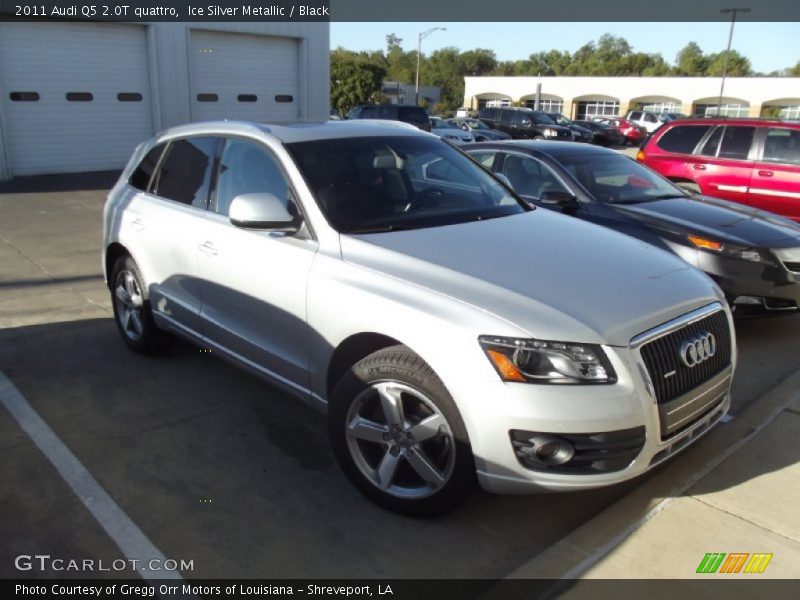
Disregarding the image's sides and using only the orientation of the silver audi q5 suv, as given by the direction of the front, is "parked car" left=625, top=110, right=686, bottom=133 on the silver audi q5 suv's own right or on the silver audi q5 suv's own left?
on the silver audi q5 suv's own left

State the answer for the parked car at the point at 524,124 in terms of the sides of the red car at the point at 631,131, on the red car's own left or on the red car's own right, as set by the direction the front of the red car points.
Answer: on the red car's own right

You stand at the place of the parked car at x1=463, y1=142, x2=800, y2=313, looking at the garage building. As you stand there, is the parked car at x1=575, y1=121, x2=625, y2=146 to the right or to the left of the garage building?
right

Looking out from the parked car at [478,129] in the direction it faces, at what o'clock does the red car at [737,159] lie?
The red car is roughly at 1 o'clock from the parked car.

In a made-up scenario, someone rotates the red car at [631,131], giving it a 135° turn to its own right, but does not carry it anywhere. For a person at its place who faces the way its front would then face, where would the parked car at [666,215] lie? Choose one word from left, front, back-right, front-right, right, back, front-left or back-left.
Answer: left

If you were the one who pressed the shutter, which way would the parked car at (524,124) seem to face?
facing the viewer and to the right of the viewer

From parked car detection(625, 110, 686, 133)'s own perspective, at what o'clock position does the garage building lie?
The garage building is roughly at 2 o'clock from the parked car.

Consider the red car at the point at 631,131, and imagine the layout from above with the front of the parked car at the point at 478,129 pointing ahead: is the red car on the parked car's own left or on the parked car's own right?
on the parked car's own left

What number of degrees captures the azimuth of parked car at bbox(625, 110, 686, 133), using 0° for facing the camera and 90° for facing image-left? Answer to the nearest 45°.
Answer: approximately 315°

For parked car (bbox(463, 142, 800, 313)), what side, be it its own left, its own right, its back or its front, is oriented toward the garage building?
back

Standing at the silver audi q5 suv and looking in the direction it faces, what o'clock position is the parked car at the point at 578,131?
The parked car is roughly at 8 o'clock from the silver audi q5 suv.

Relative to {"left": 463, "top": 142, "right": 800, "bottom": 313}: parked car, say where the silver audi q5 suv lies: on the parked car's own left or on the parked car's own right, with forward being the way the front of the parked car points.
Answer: on the parked car's own right

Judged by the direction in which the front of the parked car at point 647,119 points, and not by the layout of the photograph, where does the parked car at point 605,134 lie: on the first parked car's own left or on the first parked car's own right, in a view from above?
on the first parked car's own right

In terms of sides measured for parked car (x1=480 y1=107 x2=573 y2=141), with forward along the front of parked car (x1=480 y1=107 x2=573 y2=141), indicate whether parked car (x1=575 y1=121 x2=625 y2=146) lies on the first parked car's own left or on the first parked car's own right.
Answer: on the first parked car's own left

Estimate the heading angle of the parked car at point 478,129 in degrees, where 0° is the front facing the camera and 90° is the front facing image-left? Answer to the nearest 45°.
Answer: approximately 315°
